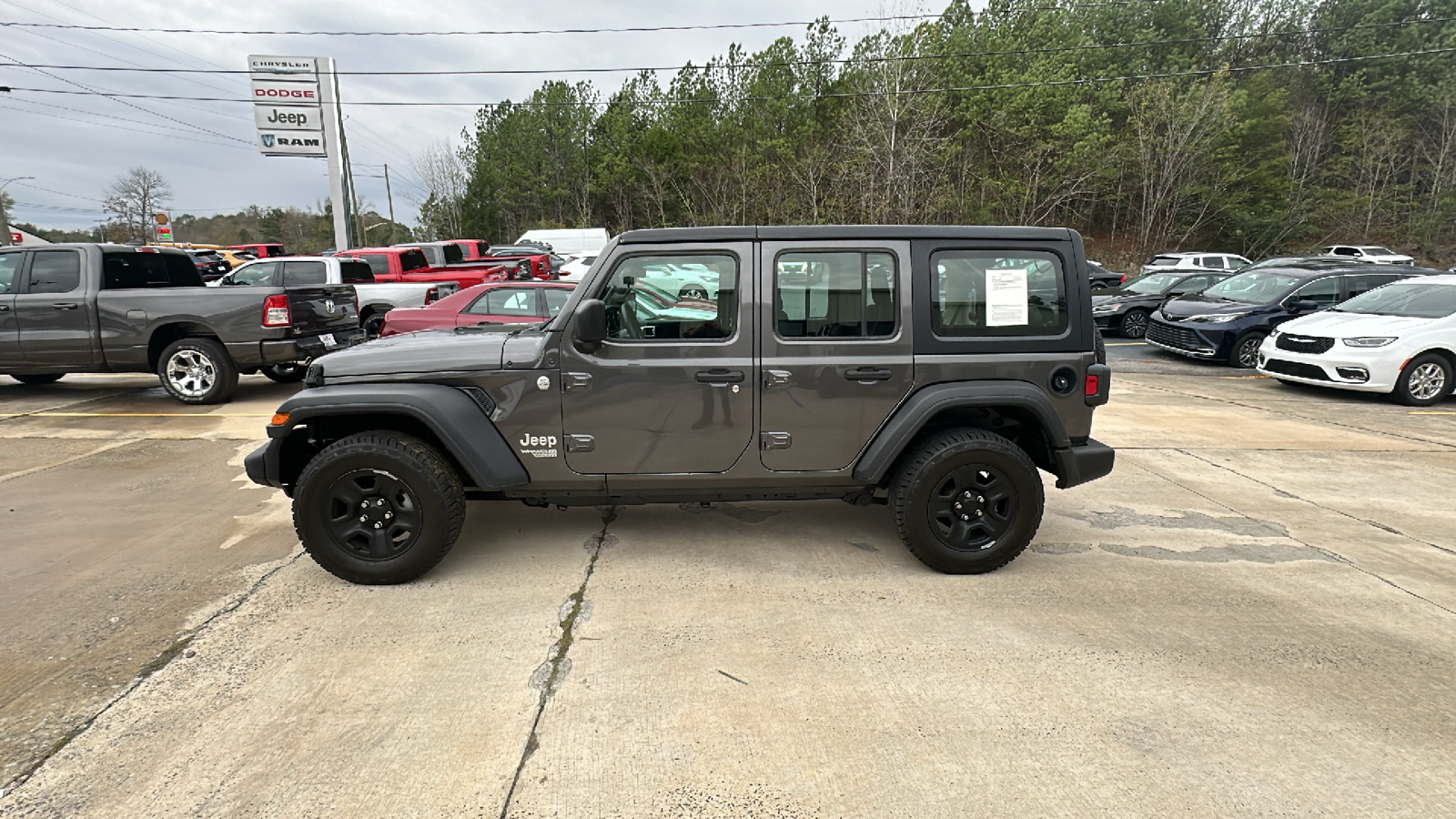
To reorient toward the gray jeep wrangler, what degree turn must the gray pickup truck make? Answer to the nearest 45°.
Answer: approximately 135° to its left

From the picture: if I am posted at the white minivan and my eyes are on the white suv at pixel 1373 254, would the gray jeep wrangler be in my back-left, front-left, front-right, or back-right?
back-left

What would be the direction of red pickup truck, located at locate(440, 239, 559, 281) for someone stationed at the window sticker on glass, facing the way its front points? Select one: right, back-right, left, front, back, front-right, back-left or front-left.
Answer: back-right

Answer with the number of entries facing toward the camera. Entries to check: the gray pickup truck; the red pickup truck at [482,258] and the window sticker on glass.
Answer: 1

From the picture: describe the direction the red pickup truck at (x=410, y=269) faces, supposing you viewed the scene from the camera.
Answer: facing away from the viewer and to the left of the viewer

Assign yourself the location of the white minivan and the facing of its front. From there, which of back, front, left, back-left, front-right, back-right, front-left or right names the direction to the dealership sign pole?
front-right

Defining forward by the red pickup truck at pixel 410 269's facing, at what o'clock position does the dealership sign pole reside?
The dealership sign pole is roughly at 1 o'clock from the red pickup truck.

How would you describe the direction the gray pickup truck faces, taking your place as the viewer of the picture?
facing away from the viewer and to the left of the viewer

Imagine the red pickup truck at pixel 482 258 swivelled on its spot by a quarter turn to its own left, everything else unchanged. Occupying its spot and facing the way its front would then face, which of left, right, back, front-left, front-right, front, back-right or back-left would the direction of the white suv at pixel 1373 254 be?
back-left

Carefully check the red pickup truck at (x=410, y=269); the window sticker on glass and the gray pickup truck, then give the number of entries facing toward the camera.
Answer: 1

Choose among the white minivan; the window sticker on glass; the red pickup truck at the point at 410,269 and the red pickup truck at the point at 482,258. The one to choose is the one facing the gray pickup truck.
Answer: the white minivan

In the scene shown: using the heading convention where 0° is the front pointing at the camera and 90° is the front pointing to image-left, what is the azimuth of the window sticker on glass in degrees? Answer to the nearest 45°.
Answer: approximately 0°

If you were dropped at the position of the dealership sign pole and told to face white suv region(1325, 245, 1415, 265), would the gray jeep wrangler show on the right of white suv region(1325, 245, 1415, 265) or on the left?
right

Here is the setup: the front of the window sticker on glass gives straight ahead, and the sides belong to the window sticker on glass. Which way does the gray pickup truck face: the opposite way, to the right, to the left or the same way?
to the right

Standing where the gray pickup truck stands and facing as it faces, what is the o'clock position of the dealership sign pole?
The dealership sign pole is roughly at 2 o'clock from the gray pickup truck.
